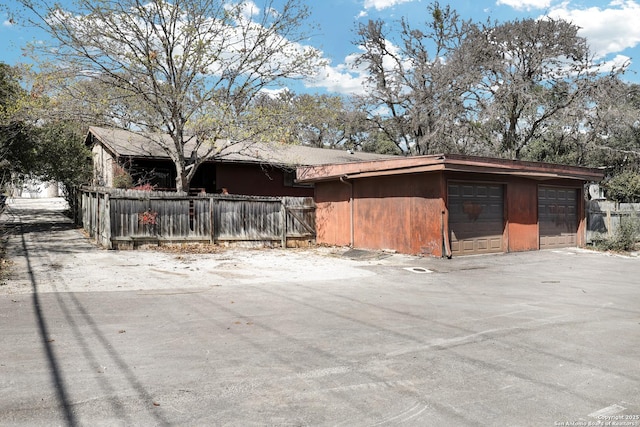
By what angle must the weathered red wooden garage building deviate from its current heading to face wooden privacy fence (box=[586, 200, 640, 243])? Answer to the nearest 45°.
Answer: approximately 90° to its left

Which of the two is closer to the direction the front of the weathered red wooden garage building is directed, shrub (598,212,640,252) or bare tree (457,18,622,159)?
the shrub

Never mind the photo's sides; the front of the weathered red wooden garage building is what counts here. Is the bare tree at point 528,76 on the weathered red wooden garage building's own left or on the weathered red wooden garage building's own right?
on the weathered red wooden garage building's own left

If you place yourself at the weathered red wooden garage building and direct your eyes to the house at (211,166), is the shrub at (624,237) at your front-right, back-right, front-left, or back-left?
back-right

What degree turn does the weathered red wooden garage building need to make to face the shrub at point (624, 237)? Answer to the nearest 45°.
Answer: approximately 90° to its left

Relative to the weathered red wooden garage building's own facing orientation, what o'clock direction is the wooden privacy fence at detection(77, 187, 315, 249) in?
The wooden privacy fence is roughly at 4 o'clock from the weathered red wooden garage building.

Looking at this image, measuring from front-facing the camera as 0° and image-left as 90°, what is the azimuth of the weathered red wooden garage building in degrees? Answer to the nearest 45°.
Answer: approximately 315°

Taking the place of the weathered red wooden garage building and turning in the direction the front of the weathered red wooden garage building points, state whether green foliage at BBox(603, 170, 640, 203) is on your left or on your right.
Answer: on your left
